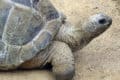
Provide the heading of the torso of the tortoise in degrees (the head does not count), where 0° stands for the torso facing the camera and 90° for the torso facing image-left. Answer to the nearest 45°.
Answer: approximately 270°
